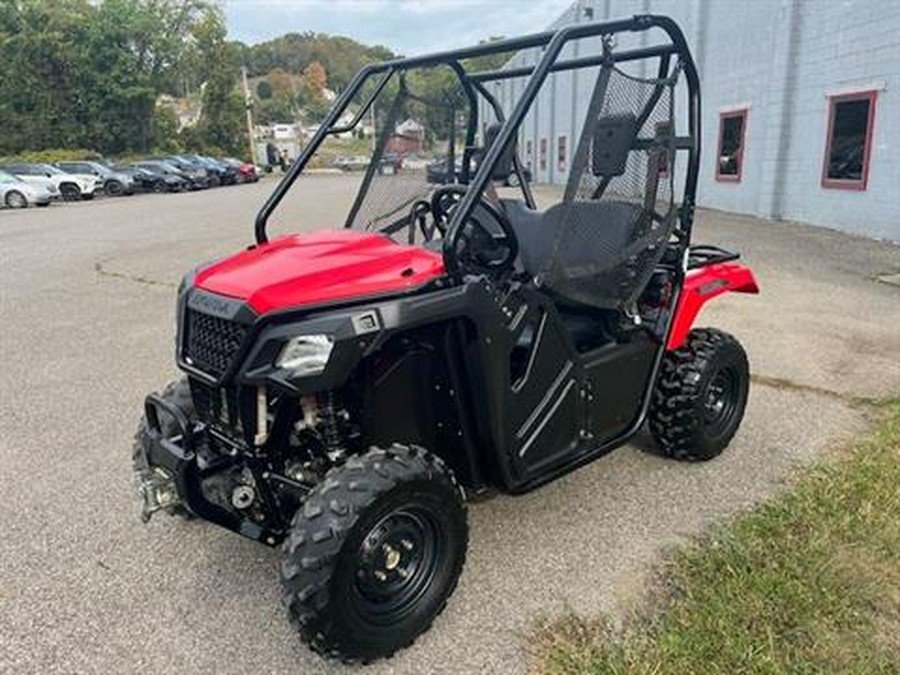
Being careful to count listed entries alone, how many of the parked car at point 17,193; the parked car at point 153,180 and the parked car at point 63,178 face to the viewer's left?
0

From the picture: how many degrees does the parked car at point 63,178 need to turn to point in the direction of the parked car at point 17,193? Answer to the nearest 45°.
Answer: approximately 90° to its right

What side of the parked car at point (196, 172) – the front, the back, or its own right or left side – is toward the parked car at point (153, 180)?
right

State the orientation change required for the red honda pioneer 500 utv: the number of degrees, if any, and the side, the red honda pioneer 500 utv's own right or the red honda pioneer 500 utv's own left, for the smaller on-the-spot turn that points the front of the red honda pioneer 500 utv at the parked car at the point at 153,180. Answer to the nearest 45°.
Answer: approximately 135° to the red honda pioneer 500 utv's own right

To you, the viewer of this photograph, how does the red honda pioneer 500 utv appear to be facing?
facing the viewer and to the left of the viewer

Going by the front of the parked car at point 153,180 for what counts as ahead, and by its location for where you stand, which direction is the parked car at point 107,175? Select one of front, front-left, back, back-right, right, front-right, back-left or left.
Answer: right

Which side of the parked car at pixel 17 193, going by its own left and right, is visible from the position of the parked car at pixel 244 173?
left

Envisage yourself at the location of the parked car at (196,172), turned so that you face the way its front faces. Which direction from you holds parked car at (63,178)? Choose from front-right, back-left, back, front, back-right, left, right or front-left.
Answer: right

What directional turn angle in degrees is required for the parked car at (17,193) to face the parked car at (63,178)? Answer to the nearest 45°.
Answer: approximately 90° to its left

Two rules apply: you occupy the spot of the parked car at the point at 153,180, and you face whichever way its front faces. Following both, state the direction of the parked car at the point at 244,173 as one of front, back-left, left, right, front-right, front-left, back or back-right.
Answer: left

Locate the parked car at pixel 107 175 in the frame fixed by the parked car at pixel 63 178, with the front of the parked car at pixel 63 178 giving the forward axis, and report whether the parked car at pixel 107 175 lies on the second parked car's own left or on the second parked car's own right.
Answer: on the second parked car's own left

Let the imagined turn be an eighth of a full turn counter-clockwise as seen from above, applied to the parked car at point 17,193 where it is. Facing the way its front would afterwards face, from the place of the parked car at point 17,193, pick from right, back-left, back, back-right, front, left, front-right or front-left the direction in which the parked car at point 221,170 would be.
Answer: front-left

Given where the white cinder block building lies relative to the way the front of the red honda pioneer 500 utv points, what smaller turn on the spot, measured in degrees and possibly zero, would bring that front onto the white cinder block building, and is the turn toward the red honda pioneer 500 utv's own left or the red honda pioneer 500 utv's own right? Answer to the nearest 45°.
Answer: approximately 180°
